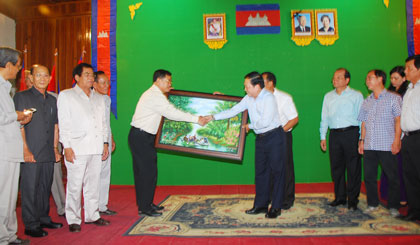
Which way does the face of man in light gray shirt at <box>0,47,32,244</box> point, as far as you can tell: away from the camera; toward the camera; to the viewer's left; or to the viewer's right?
to the viewer's right

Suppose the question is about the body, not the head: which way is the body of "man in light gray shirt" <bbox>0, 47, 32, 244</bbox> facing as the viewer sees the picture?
to the viewer's right

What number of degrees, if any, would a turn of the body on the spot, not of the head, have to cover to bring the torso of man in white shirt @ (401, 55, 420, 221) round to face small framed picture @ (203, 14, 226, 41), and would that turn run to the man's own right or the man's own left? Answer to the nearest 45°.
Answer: approximately 45° to the man's own right

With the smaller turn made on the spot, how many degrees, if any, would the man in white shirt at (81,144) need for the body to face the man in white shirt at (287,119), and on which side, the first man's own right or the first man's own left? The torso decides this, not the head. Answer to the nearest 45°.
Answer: approximately 45° to the first man's own left

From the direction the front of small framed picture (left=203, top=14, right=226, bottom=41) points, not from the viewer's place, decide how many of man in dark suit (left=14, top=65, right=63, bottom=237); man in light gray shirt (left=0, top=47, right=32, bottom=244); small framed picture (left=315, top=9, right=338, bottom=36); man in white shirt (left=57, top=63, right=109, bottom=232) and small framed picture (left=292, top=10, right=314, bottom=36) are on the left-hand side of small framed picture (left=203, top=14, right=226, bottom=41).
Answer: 2

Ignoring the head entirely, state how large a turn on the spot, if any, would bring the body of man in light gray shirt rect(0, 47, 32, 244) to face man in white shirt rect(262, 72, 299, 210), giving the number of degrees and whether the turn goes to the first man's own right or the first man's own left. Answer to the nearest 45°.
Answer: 0° — they already face them

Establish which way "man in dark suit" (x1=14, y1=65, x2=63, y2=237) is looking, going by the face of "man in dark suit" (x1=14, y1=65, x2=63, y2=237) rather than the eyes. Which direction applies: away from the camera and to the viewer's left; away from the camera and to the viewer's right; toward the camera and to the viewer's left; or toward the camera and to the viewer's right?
toward the camera and to the viewer's right

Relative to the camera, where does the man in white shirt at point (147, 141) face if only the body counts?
to the viewer's right
